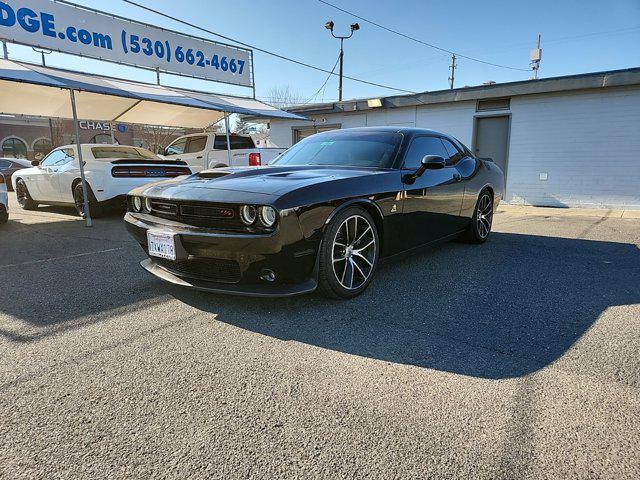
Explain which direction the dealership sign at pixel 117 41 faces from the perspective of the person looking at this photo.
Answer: facing the viewer and to the right of the viewer

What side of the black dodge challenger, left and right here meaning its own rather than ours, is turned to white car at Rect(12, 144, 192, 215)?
right

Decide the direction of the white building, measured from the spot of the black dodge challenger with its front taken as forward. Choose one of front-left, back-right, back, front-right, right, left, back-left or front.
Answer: back

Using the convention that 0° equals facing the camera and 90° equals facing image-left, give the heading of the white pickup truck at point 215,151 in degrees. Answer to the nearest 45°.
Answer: approximately 135°

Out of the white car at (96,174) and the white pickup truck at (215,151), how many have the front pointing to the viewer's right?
0

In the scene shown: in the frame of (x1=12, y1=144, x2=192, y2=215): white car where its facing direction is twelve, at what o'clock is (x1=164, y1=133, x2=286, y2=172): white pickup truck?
(x1=164, y1=133, x2=286, y2=172): white pickup truck is roughly at 3 o'clock from (x1=12, y1=144, x2=192, y2=215): white car.

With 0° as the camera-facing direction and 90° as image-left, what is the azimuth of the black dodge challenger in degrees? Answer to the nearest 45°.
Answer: approximately 45°

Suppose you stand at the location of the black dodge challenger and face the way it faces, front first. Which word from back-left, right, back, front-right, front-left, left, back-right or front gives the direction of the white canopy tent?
right

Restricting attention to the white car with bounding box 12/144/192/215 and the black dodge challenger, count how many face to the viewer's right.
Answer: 0

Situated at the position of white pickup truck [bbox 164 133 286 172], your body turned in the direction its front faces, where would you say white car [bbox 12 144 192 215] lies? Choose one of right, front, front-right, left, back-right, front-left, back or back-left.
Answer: left
